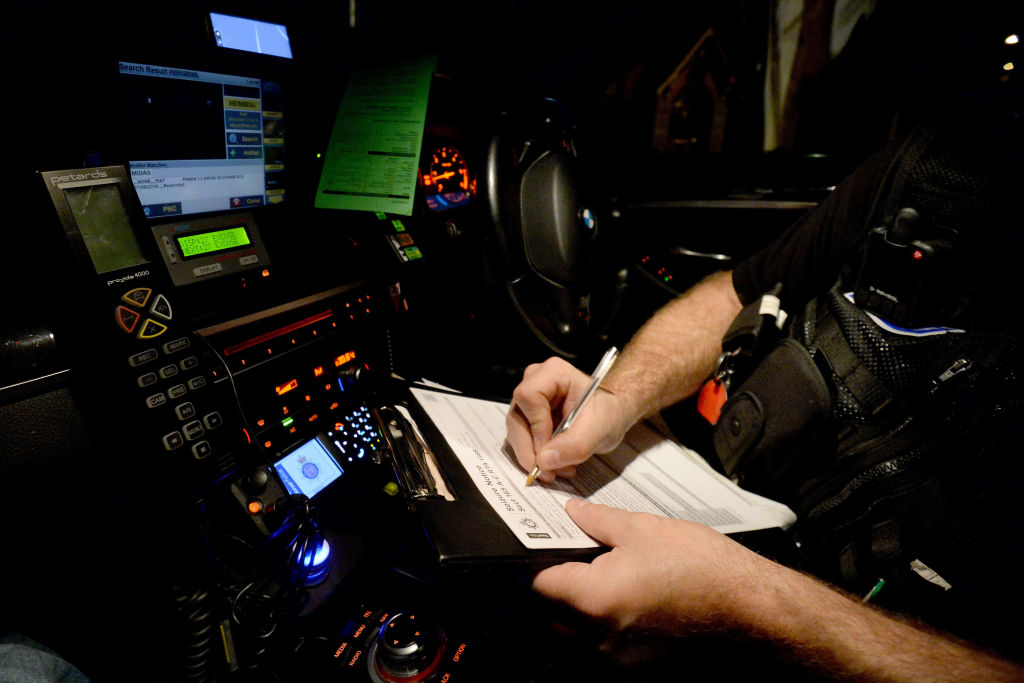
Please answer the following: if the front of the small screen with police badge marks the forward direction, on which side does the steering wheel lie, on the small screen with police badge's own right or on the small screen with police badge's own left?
on the small screen with police badge's own left

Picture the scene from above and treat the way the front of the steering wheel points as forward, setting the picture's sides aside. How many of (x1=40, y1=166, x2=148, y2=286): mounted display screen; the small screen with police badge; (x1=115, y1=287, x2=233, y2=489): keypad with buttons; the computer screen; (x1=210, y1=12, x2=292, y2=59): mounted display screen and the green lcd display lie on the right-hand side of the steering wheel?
6

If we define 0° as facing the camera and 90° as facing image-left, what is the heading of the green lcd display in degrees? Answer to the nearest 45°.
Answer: approximately 0°

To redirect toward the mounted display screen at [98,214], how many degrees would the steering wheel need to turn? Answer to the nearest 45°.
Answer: approximately 90° to its right

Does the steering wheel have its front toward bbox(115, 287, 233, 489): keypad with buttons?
no

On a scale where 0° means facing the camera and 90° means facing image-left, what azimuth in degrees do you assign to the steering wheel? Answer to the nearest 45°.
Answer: approximately 315°

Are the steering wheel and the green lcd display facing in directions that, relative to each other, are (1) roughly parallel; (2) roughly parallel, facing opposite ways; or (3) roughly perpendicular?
roughly parallel

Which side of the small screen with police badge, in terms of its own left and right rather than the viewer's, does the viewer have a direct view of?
front

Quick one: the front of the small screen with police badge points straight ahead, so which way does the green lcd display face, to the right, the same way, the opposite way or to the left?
the same way

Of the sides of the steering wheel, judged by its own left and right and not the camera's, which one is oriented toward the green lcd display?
right
